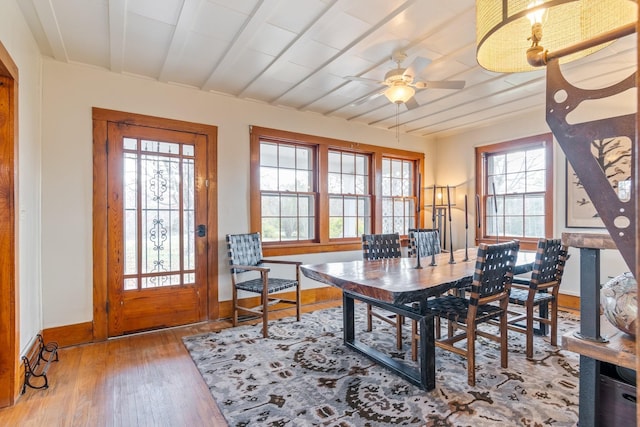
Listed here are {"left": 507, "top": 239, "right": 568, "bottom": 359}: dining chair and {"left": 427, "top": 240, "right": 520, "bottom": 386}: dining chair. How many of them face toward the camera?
0

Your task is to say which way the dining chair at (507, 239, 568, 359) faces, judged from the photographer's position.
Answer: facing away from the viewer and to the left of the viewer

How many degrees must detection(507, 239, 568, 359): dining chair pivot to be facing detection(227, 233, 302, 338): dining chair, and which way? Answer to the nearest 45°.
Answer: approximately 45° to its left

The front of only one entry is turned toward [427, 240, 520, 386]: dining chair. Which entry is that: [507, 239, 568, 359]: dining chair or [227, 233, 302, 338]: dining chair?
[227, 233, 302, 338]: dining chair

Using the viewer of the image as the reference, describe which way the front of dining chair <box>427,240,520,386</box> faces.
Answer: facing away from the viewer and to the left of the viewer

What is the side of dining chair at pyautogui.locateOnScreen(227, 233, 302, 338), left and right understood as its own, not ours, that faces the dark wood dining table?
front

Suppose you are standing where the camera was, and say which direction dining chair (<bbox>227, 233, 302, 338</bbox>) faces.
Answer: facing the viewer and to the right of the viewer

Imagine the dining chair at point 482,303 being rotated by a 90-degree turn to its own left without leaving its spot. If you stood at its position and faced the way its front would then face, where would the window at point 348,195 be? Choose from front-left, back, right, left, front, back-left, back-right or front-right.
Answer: right

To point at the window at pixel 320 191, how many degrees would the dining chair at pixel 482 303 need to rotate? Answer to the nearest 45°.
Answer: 0° — it already faces it

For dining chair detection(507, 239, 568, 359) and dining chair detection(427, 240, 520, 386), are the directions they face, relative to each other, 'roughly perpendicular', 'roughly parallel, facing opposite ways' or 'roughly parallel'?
roughly parallel

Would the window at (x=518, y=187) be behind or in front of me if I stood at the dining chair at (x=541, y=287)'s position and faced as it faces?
in front

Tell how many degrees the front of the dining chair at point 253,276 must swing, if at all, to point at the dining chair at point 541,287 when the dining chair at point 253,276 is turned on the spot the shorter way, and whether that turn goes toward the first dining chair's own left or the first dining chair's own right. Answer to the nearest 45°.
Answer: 0° — it already faces it

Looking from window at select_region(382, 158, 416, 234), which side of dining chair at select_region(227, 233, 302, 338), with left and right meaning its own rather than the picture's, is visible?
left

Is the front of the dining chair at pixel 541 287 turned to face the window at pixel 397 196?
yes

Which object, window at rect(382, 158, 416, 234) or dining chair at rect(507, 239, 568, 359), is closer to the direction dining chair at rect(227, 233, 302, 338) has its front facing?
the dining chair

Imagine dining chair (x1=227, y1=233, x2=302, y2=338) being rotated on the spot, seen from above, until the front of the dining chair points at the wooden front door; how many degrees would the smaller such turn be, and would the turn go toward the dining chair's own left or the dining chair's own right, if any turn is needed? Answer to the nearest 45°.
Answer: approximately 135° to the dining chair's own right

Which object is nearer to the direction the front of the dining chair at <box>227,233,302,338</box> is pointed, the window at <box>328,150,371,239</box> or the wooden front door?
the window

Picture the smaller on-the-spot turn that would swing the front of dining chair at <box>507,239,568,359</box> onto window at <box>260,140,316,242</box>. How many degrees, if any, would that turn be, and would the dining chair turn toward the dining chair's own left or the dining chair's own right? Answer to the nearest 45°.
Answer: approximately 45° to the dining chair's own left
